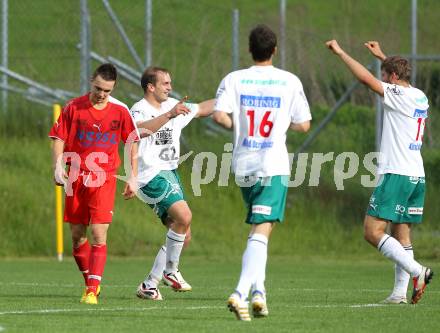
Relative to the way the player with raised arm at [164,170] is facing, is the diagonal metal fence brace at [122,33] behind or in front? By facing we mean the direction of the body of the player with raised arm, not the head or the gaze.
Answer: behind

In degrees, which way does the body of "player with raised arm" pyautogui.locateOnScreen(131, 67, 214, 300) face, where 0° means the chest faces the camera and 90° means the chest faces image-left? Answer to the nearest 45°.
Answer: approximately 315°

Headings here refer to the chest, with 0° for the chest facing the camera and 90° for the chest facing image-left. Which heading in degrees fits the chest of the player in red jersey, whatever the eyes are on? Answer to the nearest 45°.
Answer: approximately 0°

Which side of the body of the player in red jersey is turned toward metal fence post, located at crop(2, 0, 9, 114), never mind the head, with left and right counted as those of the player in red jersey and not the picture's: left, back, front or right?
back

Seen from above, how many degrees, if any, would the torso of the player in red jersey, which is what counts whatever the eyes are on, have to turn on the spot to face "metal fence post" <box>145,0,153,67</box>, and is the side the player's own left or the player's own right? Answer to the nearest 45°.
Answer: approximately 180°

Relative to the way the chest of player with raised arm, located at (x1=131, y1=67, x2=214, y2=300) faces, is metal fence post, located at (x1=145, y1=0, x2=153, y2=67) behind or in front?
behind

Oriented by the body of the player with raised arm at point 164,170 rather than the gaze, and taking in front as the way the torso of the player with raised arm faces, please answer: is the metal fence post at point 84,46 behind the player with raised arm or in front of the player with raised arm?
behind

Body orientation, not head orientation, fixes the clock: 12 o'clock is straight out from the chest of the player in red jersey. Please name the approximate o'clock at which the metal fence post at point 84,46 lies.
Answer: The metal fence post is roughly at 6 o'clock from the player in red jersey.

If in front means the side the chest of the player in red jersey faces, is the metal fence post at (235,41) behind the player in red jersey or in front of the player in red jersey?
behind
